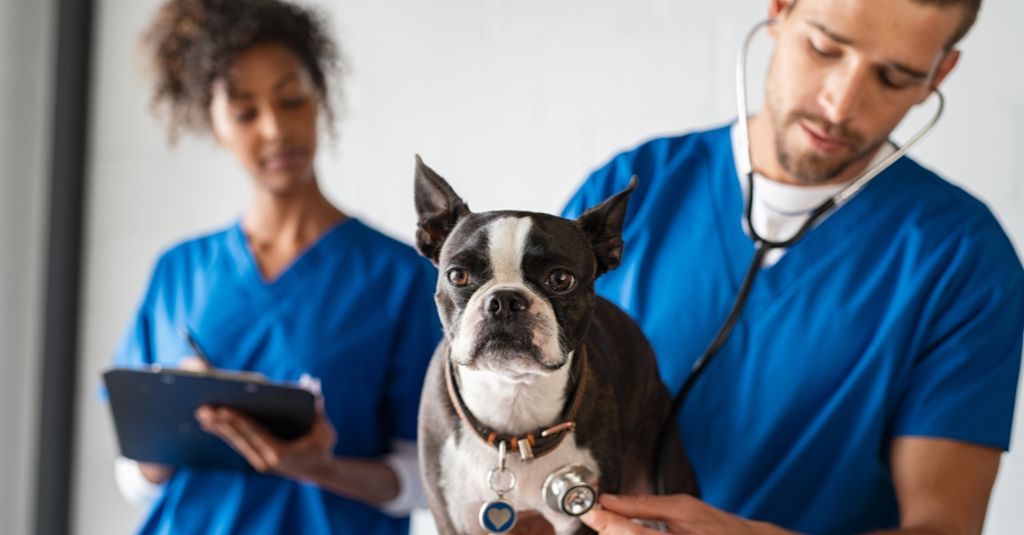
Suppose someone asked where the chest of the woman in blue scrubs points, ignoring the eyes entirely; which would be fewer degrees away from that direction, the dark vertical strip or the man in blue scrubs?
the man in blue scrubs

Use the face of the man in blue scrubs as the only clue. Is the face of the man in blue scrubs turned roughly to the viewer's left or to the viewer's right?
to the viewer's left

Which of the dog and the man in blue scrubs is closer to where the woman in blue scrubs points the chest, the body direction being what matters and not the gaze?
the dog

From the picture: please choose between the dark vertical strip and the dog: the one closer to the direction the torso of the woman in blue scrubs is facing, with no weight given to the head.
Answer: the dog

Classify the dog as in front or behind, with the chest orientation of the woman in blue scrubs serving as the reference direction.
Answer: in front

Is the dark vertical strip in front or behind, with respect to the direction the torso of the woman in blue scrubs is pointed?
behind

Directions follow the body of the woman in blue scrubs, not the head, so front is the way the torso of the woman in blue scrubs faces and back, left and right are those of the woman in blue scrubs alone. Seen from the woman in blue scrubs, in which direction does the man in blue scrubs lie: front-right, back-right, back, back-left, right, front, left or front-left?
front-left

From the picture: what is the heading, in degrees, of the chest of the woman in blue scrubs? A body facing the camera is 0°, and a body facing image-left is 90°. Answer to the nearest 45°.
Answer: approximately 0°
